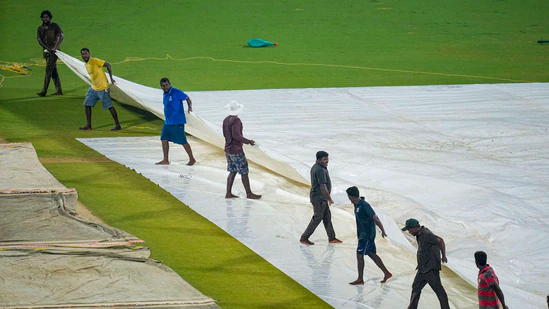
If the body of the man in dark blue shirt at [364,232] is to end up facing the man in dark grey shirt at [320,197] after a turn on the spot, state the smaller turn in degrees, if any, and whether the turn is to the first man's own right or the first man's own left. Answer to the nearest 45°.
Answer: approximately 45° to the first man's own right

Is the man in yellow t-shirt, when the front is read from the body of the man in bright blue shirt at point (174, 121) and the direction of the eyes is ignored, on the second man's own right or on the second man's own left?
on the second man's own right

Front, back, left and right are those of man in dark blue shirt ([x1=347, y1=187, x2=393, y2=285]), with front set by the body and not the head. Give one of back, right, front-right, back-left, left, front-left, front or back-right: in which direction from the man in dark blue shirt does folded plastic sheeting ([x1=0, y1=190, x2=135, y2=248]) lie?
front

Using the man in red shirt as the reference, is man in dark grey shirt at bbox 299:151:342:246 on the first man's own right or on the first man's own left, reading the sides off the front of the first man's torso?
on the first man's own right

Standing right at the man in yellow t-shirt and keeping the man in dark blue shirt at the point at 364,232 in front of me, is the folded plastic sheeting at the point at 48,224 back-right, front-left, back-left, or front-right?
front-right

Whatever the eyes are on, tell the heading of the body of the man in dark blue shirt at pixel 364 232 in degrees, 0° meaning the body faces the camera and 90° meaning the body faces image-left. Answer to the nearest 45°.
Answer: approximately 90°

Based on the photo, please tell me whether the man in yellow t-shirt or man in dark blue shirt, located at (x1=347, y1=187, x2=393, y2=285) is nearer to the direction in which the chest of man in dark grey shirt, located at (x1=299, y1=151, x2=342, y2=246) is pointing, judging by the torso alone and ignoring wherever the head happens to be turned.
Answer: the man in dark blue shirt
